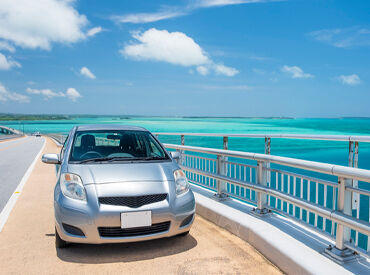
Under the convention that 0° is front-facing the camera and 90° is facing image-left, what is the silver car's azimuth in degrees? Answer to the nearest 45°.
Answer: approximately 0°

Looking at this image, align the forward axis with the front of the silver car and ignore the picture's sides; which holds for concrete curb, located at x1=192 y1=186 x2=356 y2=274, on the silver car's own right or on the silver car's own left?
on the silver car's own left
